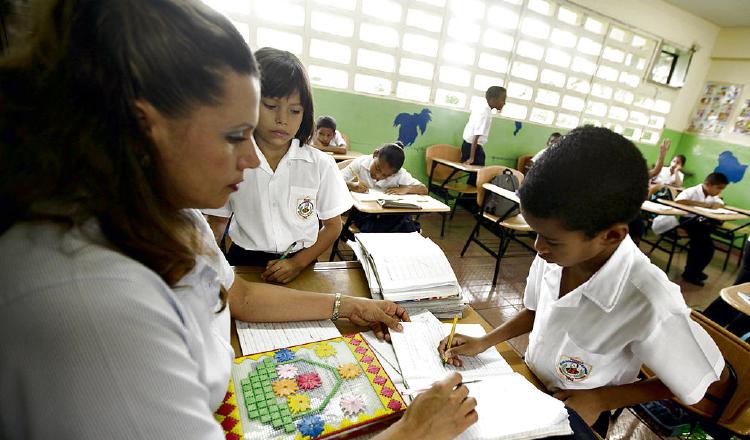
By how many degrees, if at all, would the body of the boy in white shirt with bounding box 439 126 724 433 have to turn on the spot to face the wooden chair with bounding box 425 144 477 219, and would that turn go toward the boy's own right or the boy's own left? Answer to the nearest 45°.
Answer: approximately 90° to the boy's own right

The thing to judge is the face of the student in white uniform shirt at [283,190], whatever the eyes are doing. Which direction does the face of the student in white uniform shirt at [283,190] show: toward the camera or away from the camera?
toward the camera

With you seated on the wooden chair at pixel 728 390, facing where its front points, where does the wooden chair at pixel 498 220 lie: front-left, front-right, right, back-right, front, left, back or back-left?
right

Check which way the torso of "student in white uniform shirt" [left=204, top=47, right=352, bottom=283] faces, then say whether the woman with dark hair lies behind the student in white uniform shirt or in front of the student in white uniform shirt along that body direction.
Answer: in front

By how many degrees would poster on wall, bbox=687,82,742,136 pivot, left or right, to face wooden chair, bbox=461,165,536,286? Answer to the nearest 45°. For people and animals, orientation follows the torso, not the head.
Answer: approximately 45° to its left

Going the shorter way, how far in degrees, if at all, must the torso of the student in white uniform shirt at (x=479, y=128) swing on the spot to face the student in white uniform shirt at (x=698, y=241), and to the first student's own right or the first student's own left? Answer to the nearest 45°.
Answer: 0° — they already face them

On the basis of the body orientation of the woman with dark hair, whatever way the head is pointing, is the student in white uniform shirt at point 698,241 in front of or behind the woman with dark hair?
in front

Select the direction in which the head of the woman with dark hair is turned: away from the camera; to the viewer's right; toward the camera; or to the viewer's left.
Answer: to the viewer's right

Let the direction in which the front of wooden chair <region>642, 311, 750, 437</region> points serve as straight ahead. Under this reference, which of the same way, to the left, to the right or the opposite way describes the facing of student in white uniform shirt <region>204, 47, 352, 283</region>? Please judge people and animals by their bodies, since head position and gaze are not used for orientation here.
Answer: to the left

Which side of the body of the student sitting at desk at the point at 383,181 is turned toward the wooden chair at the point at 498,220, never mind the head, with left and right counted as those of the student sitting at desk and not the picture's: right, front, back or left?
left

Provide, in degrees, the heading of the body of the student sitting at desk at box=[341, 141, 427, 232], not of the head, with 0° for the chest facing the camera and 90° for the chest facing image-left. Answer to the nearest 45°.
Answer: approximately 0°

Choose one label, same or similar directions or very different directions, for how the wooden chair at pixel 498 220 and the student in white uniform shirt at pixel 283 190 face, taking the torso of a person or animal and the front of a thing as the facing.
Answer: same or similar directions

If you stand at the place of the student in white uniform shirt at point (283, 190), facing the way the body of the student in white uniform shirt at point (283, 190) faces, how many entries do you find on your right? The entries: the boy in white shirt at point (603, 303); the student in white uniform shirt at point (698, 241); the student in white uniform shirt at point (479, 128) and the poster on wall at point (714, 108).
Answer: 0

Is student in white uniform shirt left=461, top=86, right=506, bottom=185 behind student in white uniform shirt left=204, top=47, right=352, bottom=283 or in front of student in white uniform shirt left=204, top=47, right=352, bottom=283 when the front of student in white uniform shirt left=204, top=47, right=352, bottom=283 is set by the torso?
behind

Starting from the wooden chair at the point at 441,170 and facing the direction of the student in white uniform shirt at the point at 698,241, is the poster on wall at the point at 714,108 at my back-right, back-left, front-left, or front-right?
front-left

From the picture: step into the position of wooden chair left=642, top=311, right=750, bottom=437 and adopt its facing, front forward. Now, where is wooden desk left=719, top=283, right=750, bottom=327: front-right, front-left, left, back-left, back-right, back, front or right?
back-right

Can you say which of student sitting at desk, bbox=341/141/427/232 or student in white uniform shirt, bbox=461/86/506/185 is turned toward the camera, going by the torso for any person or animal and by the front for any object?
the student sitting at desk

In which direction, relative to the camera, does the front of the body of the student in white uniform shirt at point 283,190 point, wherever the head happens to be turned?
toward the camera
